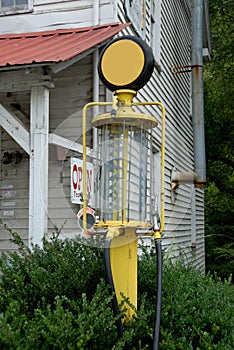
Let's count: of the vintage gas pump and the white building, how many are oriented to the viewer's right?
0

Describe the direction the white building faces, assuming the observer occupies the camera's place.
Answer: facing the viewer and to the left of the viewer

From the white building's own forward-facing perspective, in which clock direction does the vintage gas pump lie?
The vintage gas pump is roughly at 10 o'clock from the white building.

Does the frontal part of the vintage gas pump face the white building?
no

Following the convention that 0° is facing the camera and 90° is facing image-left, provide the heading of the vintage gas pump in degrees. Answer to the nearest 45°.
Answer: approximately 45°

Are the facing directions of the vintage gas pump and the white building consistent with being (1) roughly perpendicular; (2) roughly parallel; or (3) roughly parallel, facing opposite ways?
roughly parallel
